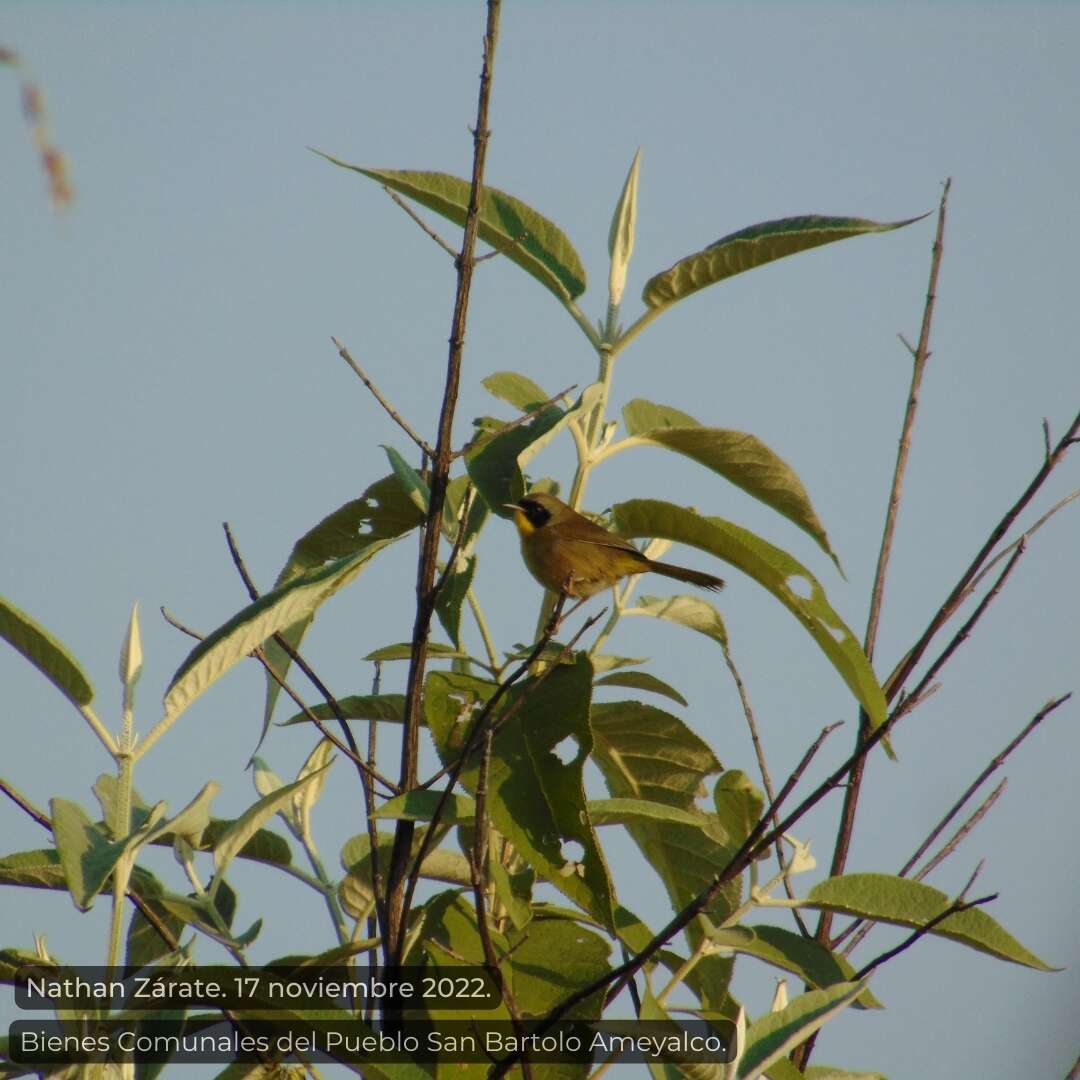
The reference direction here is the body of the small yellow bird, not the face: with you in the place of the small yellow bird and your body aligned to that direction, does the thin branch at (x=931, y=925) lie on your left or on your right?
on your left

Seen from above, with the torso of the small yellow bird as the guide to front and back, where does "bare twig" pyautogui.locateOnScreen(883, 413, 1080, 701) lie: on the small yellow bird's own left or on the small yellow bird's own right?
on the small yellow bird's own left

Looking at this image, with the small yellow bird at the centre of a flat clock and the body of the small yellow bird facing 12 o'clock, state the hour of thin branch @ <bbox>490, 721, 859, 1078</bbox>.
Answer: The thin branch is roughly at 9 o'clock from the small yellow bird.

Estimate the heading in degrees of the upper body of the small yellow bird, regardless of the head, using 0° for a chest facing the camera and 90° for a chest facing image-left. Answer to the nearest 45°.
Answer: approximately 90°
